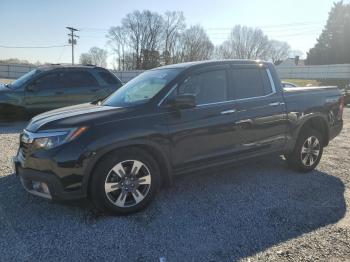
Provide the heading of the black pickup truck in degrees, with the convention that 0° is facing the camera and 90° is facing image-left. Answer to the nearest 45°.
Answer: approximately 45°

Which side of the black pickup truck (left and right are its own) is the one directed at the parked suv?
right
